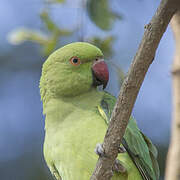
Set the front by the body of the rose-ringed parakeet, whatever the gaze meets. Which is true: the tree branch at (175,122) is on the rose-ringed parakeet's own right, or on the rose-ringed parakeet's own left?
on the rose-ringed parakeet's own left
